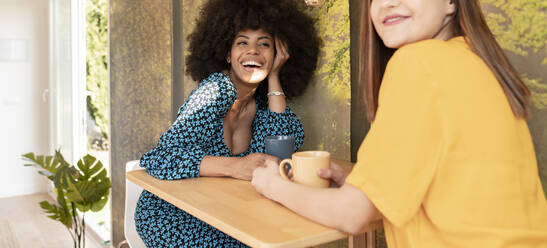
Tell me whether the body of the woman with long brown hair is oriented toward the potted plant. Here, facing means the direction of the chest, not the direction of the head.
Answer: yes

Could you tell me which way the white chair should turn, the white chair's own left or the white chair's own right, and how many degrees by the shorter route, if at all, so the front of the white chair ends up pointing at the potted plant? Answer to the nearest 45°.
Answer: approximately 180°

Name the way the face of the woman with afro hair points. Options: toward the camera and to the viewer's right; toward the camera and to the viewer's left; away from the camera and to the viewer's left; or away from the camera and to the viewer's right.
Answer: toward the camera and to the viewer's right

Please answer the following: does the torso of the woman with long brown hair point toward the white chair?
yes

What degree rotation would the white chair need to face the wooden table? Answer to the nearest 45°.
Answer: approximately 45° to its right

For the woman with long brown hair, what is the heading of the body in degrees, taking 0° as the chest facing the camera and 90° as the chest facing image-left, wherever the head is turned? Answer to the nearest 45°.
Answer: approximately 135°

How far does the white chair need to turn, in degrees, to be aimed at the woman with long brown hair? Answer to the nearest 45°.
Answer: approximately 45° to its right
